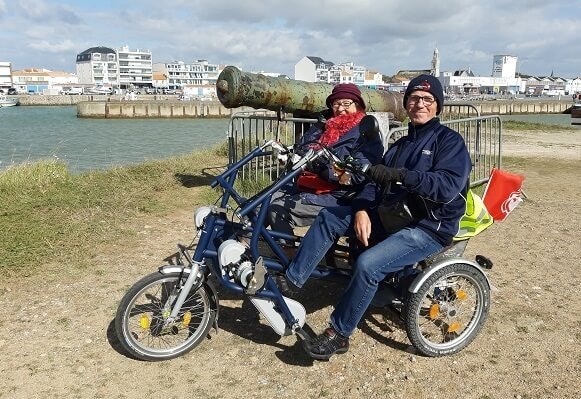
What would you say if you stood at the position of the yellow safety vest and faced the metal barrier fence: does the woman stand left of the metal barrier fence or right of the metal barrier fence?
left

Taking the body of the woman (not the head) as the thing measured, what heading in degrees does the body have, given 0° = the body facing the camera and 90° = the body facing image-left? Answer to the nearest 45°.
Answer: approximately 45°

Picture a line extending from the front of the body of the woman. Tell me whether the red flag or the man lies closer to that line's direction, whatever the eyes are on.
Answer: the man

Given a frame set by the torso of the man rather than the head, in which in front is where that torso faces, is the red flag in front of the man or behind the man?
behind

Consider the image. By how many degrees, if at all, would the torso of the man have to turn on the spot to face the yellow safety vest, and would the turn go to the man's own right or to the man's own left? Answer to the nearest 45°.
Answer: approximately 180°

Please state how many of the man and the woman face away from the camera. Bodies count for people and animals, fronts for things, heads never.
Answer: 0

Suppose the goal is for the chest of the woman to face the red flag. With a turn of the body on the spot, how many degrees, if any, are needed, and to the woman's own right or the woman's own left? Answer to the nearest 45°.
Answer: approximately 135° to the woman's own left
